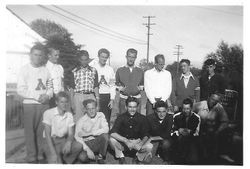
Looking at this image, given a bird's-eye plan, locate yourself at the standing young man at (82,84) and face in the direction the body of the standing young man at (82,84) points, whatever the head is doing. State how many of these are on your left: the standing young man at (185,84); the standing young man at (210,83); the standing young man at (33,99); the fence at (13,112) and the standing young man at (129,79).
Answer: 3

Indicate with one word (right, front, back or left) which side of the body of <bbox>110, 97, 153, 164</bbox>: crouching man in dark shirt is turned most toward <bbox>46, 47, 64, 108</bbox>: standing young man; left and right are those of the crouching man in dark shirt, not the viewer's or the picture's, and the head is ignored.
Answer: right

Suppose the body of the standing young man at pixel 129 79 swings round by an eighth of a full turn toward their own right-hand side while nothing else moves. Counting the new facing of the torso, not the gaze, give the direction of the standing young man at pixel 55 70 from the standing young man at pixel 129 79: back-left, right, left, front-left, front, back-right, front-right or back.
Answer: front-right

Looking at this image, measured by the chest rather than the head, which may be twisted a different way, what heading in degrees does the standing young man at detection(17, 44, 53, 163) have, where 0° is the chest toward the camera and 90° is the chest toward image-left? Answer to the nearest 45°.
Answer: approximately 315°

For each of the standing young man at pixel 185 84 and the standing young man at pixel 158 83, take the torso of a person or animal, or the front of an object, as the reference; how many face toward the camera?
2

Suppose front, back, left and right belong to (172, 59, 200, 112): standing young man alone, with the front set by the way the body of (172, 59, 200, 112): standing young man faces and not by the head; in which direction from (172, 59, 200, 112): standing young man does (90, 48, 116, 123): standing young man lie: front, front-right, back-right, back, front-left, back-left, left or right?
right

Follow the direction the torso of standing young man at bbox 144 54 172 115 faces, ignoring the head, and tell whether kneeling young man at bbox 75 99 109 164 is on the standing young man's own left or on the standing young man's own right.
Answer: on the standing young man's own right
